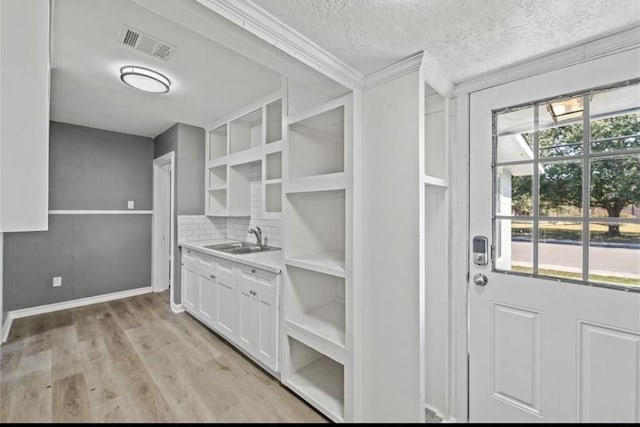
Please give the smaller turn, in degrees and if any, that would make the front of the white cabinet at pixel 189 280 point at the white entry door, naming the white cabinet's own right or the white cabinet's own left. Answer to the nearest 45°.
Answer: approximately 90° to the white cabinet's own left

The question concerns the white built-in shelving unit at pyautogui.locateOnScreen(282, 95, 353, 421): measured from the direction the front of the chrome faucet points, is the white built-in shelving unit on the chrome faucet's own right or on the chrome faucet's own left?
on the chrome faucet's own left

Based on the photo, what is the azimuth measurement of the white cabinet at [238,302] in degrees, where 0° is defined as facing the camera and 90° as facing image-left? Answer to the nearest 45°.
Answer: approximately 45°

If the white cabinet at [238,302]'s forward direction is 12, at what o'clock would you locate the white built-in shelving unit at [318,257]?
The white built-in shelving unit is roughly at 9 o'clock from the white cabinet.

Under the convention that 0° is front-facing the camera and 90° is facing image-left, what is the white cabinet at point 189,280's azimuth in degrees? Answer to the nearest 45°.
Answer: approximately 45°

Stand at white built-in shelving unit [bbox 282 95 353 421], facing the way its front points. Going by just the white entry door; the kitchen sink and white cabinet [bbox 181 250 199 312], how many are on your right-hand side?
2

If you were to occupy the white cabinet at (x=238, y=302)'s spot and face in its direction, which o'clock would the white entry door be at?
The white entry door is roughly at 9 o'clock from the white cabinet.

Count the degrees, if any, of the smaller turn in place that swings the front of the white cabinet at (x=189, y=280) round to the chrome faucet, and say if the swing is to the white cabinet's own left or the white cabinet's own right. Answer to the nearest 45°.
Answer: approximately 90° to the white cabinet's own left
